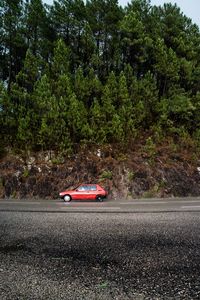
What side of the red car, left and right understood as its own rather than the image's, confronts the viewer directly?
left
